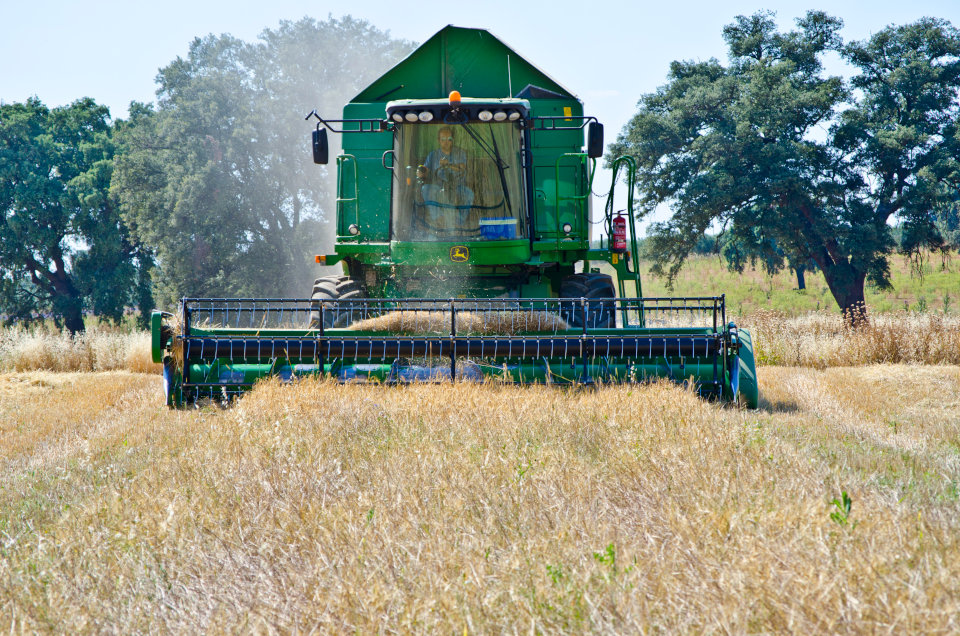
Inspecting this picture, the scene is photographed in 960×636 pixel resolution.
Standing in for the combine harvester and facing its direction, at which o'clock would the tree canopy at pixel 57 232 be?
The tree canopy is roughly at 5 o'clock from the combine harvester.

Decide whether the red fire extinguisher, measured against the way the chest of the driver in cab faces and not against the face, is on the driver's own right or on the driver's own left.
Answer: on the driver's own left

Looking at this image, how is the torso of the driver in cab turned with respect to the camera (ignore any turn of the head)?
toward the camera

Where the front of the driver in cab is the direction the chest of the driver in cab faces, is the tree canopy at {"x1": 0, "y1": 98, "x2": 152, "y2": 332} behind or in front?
behind

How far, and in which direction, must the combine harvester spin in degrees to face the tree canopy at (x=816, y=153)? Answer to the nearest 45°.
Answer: approximately 135° to its left

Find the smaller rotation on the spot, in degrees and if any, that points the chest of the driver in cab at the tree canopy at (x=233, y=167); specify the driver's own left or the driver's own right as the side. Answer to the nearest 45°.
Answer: approximately 180°

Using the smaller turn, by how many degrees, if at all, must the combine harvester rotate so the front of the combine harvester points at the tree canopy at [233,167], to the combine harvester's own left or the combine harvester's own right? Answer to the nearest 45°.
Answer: approximately 180°
